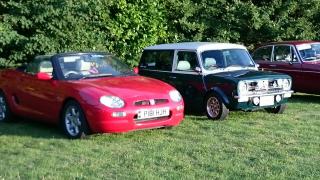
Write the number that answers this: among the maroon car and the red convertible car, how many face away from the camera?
0

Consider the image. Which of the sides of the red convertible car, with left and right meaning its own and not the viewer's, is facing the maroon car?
left

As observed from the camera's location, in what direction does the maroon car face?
facing the viewer and to the right of the viewer

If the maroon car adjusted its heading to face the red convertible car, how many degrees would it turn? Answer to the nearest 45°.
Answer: approximately 90° to its right
